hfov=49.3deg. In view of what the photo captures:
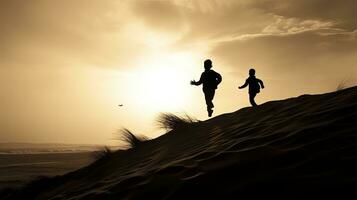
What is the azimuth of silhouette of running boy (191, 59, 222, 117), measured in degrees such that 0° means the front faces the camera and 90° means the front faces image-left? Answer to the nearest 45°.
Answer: approximately 45°

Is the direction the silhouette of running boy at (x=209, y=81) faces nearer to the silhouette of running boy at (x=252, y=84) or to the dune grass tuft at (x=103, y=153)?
the dune grass tuft

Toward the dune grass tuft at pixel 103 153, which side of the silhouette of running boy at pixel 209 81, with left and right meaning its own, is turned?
front

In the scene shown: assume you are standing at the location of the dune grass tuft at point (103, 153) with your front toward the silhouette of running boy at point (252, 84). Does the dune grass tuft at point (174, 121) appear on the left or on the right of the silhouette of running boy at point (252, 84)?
right

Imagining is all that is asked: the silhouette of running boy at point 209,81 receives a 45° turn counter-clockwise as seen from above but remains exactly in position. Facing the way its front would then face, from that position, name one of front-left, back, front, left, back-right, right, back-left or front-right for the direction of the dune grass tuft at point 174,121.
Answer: front

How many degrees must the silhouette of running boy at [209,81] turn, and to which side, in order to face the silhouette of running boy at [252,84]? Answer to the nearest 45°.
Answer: approximately 180°
